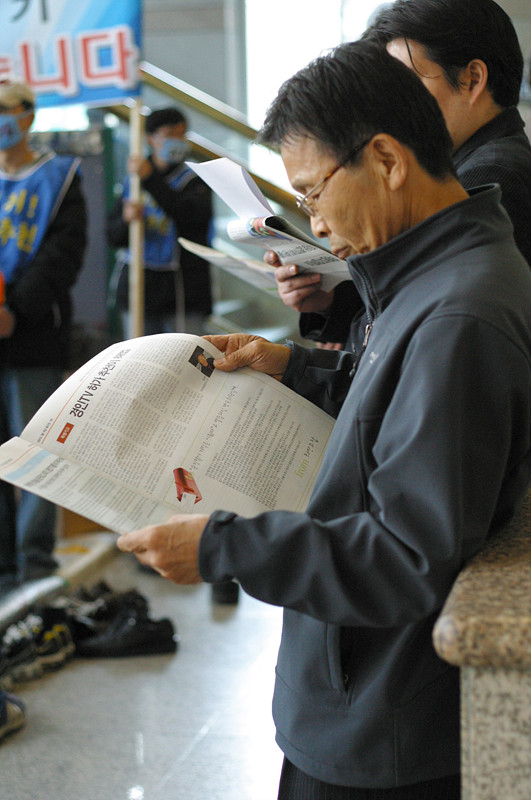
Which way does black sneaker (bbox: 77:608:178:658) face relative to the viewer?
to the viewer's left

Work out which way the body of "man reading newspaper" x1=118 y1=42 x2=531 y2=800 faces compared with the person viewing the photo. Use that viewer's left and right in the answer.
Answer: facing to the left of the viewer

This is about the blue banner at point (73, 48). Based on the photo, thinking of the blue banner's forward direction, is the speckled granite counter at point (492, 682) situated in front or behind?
in front

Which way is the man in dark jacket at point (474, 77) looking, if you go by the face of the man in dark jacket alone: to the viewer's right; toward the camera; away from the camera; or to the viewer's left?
to the viewer's left

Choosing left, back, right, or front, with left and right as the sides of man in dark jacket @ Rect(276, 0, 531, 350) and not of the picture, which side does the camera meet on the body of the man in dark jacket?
left

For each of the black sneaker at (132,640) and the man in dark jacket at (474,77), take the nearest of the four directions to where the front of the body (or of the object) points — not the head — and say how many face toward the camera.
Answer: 0

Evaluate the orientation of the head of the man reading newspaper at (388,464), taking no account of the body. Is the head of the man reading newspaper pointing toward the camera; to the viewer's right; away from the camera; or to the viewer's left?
to the viewer's left

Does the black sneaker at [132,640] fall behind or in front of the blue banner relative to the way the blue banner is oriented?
in front
